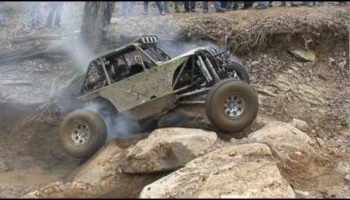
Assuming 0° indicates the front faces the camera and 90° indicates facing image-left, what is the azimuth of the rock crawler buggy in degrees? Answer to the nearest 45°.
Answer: approximately 270°

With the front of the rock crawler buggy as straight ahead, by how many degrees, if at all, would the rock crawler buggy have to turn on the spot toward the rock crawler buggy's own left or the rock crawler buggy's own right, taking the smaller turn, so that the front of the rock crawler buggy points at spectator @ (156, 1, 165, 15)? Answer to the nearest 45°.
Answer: approximately 90° to the rock crawler buggy's own left

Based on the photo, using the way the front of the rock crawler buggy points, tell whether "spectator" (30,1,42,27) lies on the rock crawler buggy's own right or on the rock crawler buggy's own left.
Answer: on the rock crawler buggy's own left

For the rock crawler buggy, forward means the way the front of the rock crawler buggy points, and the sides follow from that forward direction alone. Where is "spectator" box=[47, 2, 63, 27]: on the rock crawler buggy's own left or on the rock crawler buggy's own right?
on the rock crawler buggy's own left

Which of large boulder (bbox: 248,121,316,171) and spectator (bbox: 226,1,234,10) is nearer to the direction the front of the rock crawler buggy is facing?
the large boulder

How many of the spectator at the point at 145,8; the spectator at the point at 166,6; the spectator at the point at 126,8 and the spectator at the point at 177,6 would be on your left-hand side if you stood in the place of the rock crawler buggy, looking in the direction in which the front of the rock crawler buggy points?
4

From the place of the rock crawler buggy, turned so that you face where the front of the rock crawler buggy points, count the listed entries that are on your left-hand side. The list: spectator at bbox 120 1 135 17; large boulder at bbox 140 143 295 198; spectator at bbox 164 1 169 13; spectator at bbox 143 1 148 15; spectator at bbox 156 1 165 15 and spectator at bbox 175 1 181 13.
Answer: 5

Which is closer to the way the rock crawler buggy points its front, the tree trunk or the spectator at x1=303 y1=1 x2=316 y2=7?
the spectator

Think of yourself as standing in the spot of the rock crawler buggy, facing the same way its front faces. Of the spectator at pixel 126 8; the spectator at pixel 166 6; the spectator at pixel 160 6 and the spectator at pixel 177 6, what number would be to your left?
4

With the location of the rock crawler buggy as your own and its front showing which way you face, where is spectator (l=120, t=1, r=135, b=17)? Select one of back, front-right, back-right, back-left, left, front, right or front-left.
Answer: left

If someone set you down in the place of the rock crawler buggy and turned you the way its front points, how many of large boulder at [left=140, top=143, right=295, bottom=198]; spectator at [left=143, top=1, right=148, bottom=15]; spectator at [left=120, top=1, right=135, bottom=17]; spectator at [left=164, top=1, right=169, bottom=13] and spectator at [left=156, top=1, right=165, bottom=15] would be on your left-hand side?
4

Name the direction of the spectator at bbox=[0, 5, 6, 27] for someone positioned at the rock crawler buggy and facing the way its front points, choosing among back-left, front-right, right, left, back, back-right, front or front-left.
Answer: back-left
